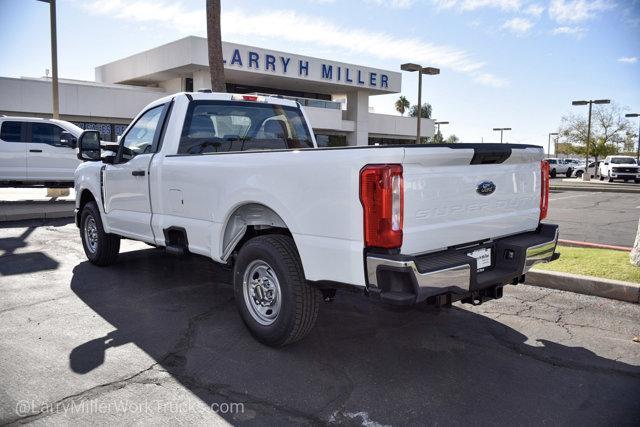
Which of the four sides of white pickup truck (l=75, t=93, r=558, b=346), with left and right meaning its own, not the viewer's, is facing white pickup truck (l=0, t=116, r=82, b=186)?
front

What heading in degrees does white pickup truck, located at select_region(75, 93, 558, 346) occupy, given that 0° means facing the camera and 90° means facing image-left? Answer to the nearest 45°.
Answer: approximately 135°

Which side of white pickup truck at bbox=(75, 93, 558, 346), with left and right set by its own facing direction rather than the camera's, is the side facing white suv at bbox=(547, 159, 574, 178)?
right

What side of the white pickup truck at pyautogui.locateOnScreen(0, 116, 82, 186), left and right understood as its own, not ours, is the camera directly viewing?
right

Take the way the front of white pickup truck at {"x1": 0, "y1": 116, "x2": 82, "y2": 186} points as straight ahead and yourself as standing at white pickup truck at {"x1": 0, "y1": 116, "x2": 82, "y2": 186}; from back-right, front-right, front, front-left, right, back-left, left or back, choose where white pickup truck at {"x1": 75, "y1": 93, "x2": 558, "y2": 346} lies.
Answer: right

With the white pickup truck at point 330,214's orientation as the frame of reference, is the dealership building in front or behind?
in front

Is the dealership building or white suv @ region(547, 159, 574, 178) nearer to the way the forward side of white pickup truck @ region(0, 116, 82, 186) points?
the white suv

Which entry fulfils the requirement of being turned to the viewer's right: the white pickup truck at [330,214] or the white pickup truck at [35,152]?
the white pickup truck at [35,152]

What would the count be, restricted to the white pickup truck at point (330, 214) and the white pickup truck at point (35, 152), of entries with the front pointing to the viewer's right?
1

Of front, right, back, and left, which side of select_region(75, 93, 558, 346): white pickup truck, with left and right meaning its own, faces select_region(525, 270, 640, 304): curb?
right

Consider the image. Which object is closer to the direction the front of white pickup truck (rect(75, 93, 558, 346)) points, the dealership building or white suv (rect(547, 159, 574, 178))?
the dealership building
